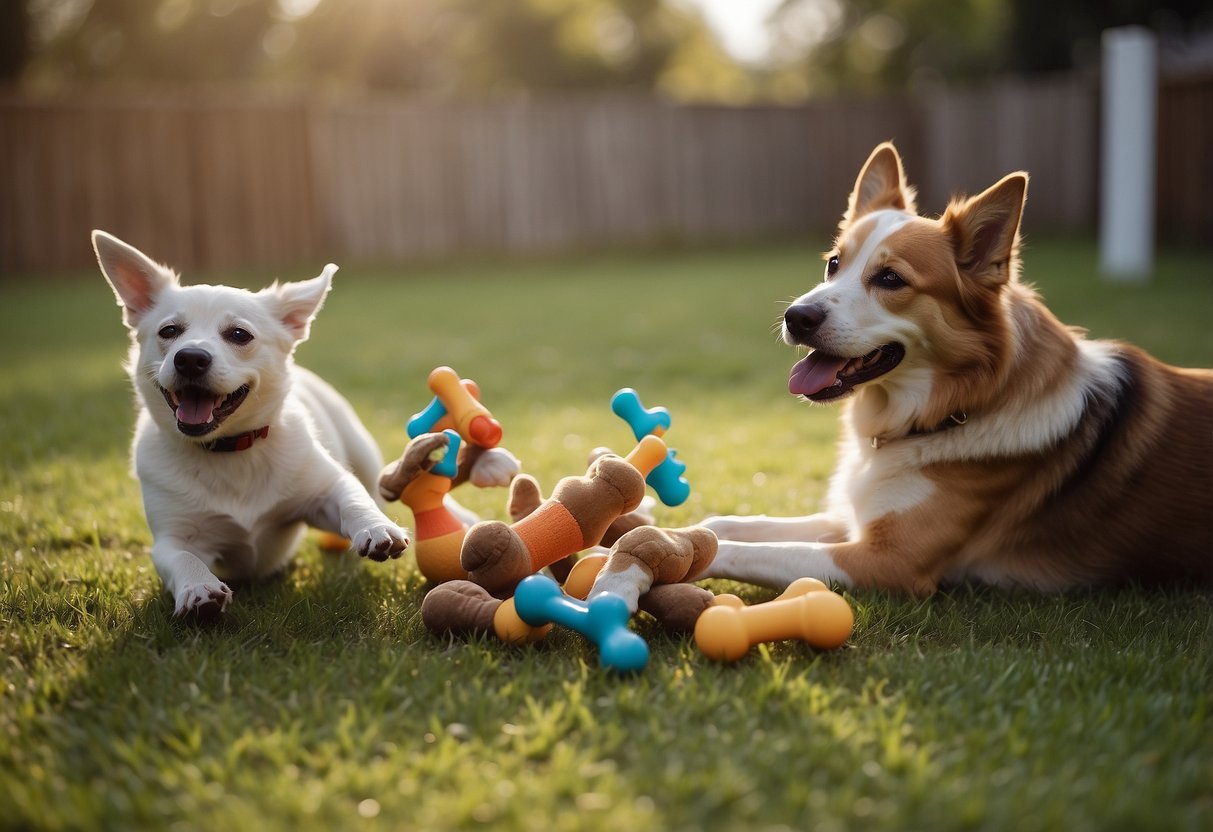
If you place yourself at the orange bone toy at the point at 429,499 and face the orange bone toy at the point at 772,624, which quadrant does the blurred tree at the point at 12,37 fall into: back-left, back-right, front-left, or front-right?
back-left

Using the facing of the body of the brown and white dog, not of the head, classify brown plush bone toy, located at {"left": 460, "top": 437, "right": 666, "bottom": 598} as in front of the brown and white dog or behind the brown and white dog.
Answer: in front

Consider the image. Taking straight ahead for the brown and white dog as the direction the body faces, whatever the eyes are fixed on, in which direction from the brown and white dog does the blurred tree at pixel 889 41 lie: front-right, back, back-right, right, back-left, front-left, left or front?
right

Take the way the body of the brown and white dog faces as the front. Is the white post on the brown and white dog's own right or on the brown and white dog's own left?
on the brown and white dog's own right

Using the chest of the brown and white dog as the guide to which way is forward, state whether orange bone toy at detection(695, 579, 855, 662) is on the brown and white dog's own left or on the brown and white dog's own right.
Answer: on the brown and white dog's own left

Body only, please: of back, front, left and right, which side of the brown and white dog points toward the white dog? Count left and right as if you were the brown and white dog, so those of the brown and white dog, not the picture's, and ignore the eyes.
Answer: front

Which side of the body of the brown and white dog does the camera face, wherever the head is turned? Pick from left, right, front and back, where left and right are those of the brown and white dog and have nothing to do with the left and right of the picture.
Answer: left

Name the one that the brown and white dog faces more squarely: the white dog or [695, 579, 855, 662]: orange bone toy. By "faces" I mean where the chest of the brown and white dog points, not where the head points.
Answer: the white dog

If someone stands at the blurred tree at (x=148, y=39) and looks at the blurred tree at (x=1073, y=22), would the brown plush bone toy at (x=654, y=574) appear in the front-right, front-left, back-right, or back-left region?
front-right

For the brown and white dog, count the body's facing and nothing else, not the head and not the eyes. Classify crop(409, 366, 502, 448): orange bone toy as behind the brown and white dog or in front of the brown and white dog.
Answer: in front

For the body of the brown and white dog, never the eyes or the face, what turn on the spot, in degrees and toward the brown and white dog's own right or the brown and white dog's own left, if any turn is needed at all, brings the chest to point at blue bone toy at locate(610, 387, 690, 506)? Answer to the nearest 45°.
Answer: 0° — it already faces it

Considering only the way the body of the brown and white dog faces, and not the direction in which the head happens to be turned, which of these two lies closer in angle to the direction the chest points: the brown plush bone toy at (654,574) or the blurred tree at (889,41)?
the brown plush bone toy

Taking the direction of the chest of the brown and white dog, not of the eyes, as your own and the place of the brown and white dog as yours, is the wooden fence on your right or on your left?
on your right
